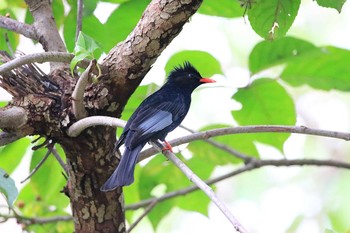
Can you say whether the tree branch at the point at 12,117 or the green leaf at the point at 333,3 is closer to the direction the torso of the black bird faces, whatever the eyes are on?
the green leaf

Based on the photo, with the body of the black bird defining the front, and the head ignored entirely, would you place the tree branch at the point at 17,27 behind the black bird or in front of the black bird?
behind

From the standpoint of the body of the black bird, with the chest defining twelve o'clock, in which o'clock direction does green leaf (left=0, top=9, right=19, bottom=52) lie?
The green leaf is roughly at 6 o'clock from the black bird.

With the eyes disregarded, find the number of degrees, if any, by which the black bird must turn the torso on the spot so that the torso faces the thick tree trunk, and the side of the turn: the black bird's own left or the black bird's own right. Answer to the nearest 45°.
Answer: approximately 135° to the black bird's own right

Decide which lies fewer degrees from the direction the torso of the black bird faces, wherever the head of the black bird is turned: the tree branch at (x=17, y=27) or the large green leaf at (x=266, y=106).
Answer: the large green leaf

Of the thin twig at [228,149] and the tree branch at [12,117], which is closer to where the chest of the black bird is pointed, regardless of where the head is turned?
the thin twig

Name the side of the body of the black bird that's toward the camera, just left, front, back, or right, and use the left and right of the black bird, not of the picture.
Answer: right
